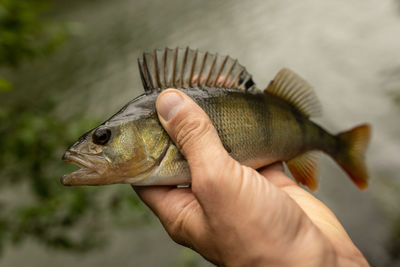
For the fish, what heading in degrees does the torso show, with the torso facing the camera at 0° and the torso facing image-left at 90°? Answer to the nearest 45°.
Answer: approximately 90°
